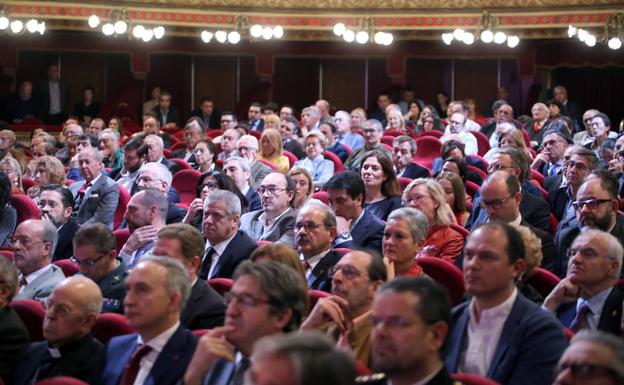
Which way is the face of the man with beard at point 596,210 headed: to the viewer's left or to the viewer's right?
to the viewer's left

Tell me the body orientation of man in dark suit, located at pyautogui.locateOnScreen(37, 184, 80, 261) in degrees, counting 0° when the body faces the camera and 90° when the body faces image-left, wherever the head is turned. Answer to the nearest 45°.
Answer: approximately 45°

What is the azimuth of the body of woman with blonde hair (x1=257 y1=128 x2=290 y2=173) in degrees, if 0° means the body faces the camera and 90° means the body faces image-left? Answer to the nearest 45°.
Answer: approximately 45°

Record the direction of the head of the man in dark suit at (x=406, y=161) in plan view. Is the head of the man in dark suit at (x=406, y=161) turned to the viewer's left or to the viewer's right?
to the viewer's left

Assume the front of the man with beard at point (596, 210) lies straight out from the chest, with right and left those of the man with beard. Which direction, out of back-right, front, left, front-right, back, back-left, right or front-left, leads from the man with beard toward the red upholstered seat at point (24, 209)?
front-right

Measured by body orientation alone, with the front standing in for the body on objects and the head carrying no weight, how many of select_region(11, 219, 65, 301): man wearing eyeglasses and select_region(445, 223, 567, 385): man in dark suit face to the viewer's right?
0

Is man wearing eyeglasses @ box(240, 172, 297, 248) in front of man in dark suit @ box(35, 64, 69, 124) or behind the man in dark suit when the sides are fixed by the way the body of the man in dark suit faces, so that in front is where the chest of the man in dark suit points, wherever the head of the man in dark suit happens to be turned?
in front

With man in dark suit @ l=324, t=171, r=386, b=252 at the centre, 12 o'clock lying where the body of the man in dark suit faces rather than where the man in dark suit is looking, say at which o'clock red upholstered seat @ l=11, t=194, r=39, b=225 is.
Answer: The red upholstered seat is roughly at 2 o'clock from the man in dark suit.

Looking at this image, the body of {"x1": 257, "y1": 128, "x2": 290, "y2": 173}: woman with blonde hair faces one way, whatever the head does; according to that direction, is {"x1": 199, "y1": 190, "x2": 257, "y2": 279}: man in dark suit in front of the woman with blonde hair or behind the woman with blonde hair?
in front

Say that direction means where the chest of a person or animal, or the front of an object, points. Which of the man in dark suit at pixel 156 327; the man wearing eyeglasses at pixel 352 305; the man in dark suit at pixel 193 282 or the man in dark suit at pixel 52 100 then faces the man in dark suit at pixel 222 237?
the man in dark suit at pixel 52 100

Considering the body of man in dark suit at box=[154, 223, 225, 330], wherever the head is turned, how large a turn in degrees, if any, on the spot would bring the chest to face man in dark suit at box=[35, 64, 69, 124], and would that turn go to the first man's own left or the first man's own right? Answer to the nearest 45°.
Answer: approximately 135° to the first man's own right

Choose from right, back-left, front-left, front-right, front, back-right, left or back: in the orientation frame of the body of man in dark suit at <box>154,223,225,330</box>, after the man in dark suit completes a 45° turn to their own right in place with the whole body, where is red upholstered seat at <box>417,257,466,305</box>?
back

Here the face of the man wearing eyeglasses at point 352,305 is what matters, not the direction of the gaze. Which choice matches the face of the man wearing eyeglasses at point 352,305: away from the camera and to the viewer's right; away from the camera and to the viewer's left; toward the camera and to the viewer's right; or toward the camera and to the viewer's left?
toward the camera and to the viewer's left
